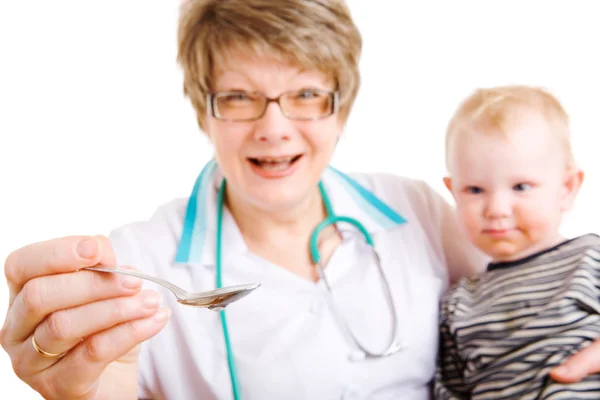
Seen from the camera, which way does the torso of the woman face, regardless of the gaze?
toward the camera

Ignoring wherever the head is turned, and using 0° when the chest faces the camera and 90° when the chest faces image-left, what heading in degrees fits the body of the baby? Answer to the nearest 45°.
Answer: approximately 45°

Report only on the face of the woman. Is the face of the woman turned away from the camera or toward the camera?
toward the camera
